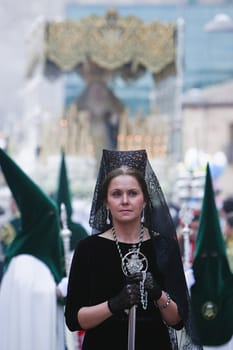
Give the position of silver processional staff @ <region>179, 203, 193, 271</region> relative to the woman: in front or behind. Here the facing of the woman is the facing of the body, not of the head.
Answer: behind

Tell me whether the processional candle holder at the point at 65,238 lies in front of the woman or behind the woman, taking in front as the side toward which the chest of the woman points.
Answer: behind

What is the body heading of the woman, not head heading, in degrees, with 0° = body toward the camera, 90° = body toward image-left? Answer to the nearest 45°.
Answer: approximately 0°

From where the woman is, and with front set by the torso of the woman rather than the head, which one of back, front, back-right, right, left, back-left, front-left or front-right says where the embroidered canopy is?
back
